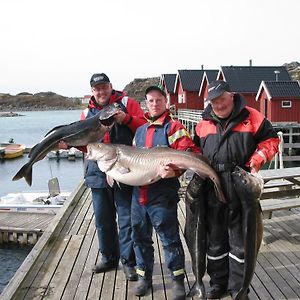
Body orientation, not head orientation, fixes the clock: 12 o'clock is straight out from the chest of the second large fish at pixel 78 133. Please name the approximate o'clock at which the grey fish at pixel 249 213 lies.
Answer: The grey fish is roughly at 1 o'clock from the second large fish.

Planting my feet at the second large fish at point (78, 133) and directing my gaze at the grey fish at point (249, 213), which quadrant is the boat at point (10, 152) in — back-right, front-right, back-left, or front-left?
back-left

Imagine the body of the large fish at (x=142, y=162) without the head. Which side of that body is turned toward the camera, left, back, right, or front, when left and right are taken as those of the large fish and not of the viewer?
left

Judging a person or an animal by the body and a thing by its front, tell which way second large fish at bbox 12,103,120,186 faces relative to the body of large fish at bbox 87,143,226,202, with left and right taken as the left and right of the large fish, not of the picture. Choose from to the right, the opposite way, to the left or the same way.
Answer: the opposite way

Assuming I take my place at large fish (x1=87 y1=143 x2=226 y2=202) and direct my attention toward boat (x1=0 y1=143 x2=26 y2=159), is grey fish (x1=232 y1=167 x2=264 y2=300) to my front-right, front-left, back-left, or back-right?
back-right
